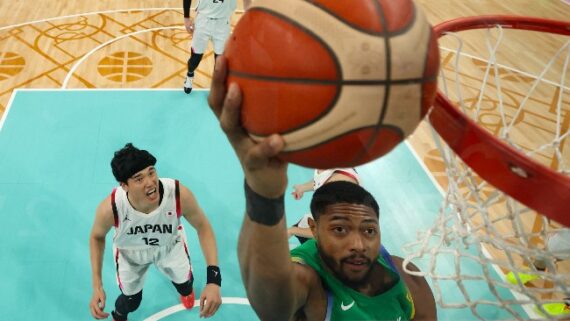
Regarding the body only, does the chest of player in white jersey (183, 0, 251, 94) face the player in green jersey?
yes

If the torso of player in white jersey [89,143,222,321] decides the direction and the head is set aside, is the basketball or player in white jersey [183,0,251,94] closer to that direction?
the basketball

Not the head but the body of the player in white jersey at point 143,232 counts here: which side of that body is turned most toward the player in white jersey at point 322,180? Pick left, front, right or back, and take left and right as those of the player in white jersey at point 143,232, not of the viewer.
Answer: left

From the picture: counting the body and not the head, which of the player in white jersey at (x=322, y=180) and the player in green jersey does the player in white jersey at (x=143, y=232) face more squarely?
the player in green jersey

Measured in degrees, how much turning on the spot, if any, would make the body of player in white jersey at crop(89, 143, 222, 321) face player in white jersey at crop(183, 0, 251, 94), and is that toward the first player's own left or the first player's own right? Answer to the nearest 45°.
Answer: approximately 180°

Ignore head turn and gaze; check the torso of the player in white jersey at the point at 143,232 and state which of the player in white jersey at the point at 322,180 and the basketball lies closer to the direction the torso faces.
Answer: the basketball

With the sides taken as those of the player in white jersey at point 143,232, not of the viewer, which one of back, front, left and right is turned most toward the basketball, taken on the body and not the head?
front

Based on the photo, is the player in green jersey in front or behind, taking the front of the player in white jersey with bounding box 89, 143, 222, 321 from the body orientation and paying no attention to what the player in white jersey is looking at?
in front

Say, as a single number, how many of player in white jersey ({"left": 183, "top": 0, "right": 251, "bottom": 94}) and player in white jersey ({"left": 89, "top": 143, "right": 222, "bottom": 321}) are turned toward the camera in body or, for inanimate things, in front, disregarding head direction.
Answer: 2

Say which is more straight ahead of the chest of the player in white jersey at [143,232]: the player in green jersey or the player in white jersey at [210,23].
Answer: the player in green jersey
